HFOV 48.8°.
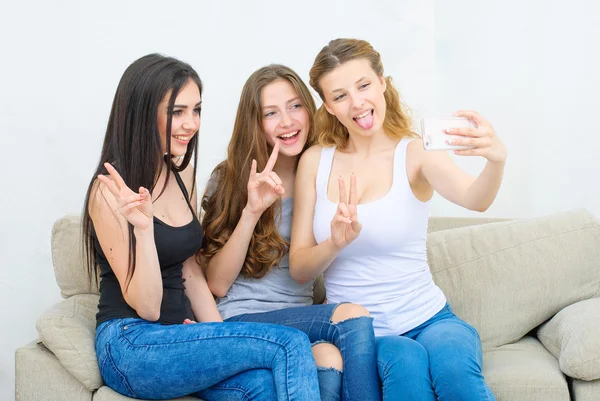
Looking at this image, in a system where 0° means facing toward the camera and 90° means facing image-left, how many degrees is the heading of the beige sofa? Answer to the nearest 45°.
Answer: approximately 0°
